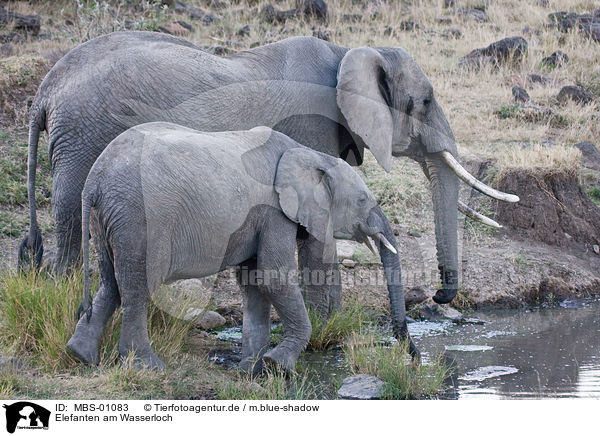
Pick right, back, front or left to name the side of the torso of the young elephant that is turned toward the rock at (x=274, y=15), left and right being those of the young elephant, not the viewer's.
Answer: left

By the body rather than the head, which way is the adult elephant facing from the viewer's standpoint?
to the viewer's right

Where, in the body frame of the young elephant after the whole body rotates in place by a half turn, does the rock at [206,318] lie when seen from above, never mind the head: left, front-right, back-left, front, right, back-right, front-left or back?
right

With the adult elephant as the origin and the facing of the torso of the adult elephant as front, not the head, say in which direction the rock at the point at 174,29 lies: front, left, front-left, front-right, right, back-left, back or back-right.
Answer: left

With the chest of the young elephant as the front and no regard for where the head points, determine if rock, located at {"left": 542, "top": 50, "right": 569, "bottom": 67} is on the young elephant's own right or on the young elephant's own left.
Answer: on the young elephant's own left

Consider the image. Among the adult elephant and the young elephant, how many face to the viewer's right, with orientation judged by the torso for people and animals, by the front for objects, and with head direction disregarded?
2

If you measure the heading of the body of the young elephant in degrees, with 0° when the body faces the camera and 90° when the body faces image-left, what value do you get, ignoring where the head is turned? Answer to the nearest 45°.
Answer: approximately 270°

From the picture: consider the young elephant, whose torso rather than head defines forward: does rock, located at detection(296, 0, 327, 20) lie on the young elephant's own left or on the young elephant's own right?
on the young elephant's own left

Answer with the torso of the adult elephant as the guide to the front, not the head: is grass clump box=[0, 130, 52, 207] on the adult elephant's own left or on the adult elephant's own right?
on the adult elephant's own left

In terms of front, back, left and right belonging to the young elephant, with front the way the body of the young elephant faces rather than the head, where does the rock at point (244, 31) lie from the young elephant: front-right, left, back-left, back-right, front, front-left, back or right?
left

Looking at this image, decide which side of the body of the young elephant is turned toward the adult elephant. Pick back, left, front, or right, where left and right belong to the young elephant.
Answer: left

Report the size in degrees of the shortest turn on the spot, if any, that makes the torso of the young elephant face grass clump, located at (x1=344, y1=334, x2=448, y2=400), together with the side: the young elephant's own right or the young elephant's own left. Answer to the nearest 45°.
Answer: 0° — it already faces it
